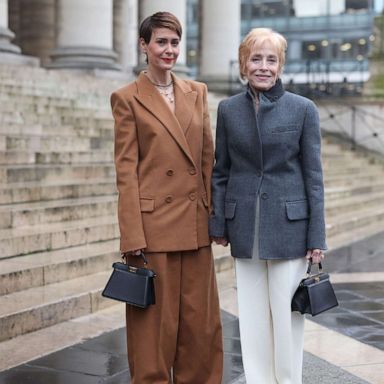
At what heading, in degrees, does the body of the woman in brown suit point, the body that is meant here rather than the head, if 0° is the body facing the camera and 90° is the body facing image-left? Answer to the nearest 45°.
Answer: approximately 315°

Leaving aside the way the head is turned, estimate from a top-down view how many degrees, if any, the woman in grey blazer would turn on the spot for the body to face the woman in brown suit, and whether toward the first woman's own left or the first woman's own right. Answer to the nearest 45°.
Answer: approximately 90° to the first woman's own right

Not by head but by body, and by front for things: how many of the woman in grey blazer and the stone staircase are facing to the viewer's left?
0

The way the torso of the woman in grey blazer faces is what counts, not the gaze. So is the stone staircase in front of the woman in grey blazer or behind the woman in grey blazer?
behind

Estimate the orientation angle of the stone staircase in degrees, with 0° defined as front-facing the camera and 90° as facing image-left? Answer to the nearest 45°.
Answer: approximately 315°

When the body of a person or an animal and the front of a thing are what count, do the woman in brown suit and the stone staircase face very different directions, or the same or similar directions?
same or similar directions

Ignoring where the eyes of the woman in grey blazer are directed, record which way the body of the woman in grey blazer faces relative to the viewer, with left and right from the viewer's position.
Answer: facing the viewer

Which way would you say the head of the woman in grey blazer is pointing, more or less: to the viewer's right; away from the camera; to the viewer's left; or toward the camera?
toward the camera

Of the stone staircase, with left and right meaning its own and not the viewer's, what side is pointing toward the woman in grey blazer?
front

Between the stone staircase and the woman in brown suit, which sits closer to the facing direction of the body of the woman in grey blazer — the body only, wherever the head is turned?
the woman in brown suit

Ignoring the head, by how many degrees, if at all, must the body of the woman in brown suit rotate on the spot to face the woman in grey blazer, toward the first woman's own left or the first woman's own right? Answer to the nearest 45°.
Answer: approximately 45° to the first woman's own left
